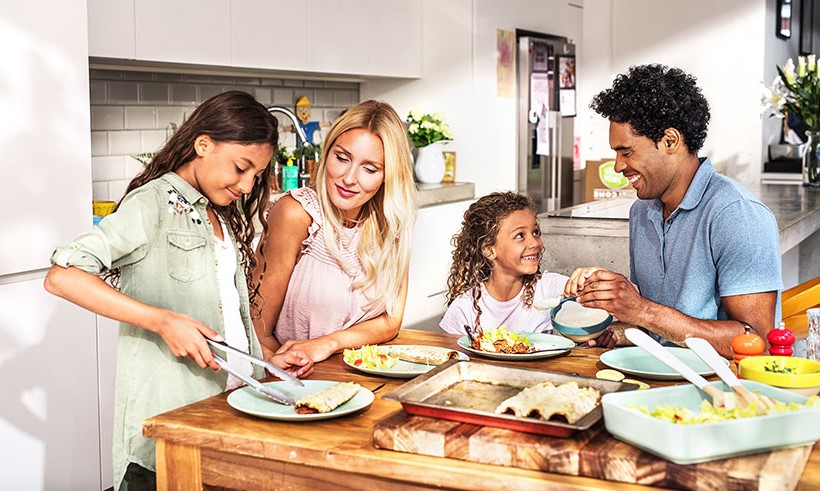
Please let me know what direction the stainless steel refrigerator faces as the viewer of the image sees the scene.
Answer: facing the viewer and to the right of the viewer

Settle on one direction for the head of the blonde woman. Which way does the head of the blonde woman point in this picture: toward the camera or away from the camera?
toward the camera

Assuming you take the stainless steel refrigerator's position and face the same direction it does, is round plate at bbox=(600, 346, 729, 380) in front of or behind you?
in front

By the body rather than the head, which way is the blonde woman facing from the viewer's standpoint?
toward the camera

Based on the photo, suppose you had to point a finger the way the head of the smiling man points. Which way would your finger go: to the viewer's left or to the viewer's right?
to the viewer's left

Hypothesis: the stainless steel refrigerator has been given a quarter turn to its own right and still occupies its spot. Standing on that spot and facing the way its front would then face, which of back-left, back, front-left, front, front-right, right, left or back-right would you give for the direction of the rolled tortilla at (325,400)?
front-left

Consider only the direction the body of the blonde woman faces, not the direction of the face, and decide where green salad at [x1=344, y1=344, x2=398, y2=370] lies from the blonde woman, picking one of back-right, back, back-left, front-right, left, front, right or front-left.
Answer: front

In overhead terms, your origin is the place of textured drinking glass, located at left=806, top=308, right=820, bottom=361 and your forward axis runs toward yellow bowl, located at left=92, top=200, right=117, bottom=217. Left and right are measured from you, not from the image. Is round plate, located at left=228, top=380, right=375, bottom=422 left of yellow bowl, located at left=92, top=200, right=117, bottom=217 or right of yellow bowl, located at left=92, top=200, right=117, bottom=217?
left

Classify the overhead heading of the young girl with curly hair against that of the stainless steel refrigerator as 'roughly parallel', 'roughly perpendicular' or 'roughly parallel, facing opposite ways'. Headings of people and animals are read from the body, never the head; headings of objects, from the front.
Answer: roughly parallel

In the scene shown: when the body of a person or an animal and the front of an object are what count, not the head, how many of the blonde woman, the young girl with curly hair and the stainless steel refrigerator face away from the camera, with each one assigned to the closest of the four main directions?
0

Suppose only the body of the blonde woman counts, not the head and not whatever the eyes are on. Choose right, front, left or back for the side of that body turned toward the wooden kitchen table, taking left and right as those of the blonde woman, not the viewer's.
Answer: front

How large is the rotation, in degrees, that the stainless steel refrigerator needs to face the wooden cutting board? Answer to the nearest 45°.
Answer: approximately 45° to its right

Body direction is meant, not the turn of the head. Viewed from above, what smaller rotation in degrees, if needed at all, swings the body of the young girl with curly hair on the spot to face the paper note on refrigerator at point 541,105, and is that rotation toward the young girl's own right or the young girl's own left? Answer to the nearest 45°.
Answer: approximately 135° to the young girl's own left

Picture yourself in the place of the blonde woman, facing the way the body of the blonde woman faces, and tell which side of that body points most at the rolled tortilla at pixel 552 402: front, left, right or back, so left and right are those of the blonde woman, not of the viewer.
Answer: front

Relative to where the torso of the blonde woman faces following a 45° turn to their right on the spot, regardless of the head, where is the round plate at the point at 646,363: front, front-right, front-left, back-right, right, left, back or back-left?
left

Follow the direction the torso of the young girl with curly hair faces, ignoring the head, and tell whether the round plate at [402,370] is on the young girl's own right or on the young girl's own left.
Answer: on the young girl's own right

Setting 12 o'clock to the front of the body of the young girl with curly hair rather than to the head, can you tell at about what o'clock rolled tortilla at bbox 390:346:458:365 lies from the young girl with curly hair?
The rolled tortilla is roughly at 2 o'clock from the young girl with curly hair.
